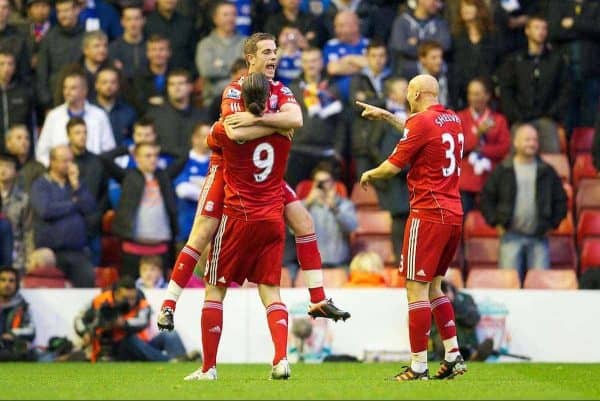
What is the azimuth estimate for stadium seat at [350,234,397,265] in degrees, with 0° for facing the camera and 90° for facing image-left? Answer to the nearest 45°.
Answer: approximately 0°

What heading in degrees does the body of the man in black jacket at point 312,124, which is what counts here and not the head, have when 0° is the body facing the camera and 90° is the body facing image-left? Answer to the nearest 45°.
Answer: approximately 0°

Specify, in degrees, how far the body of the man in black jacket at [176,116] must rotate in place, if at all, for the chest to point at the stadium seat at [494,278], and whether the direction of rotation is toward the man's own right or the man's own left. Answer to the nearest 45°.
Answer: approximately 90° to the man's own left

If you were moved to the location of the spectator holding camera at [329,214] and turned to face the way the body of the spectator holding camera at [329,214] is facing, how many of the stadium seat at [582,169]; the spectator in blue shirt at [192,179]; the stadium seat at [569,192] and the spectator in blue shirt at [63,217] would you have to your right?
2
